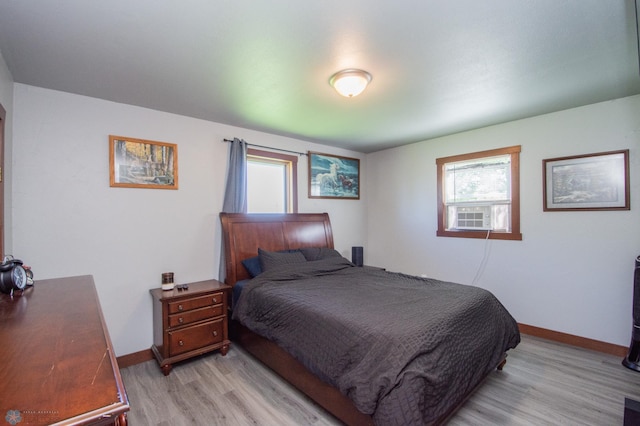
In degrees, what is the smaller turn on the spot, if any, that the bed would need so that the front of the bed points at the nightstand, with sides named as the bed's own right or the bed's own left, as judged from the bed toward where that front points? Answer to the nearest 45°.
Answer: approximately 135° to the bed's own right

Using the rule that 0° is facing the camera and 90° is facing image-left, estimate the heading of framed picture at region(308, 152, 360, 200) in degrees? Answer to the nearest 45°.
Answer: approximately 315°

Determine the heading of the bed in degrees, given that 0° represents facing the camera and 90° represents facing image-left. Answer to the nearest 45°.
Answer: approximately 315°

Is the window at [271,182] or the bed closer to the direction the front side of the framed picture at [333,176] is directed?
the bed

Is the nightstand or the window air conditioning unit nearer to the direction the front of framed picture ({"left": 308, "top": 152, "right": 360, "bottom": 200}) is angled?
the window air conditioning unit

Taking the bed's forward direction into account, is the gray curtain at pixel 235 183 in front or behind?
behind

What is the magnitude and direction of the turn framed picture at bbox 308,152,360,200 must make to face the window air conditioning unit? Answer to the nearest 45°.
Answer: approximately 45° to its left

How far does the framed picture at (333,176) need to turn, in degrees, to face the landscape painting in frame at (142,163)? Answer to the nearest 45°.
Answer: approximately 90° to its right
